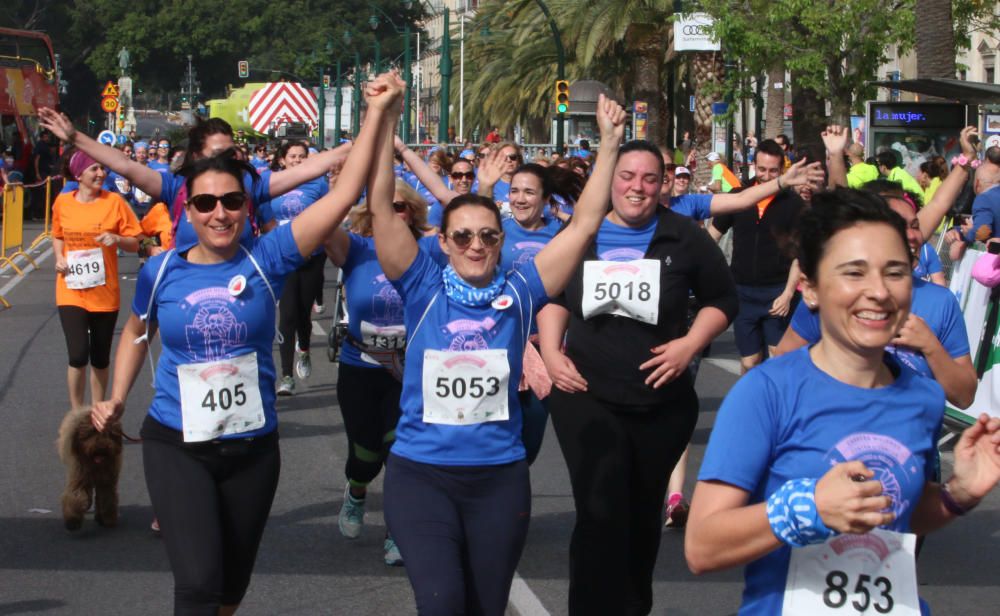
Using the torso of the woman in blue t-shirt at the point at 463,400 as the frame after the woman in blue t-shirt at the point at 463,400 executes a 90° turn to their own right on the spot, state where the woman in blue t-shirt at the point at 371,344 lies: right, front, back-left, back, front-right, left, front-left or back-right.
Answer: right

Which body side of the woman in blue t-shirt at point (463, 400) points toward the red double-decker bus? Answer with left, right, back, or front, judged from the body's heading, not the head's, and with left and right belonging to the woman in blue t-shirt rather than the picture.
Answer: back

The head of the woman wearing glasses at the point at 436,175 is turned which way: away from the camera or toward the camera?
toward the camera

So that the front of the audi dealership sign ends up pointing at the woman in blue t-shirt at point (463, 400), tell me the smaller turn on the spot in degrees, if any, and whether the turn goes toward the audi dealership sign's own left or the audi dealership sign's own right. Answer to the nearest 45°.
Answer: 0° — it already faces them

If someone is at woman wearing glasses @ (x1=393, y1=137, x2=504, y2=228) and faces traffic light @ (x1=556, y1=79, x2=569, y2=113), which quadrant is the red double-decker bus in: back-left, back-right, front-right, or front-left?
front-left

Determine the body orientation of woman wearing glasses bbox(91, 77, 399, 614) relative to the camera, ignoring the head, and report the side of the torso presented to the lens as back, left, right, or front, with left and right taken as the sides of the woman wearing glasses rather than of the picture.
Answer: front

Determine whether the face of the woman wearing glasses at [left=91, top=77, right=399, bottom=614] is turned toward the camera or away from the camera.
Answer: toward the camera

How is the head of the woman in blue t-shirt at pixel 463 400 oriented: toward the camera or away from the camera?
toward the camera

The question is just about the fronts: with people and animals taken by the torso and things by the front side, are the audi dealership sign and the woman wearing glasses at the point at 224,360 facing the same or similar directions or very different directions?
same or similar directions

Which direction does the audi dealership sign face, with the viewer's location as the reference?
facing the viewer

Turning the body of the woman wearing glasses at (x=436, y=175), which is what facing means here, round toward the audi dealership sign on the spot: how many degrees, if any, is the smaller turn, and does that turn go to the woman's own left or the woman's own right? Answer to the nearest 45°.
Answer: approximately 180°

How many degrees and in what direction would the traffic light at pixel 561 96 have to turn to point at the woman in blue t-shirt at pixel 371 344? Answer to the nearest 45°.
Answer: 0° — it already faces them

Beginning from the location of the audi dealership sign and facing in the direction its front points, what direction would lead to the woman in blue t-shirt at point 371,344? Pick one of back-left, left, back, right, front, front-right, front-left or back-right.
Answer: front

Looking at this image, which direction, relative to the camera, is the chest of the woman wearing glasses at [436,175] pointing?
toward the camera
